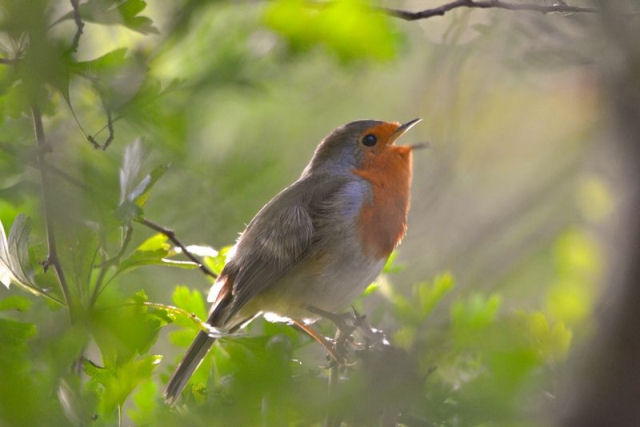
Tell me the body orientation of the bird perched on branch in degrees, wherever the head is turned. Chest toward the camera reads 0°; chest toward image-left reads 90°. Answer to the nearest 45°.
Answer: approximately 270°
